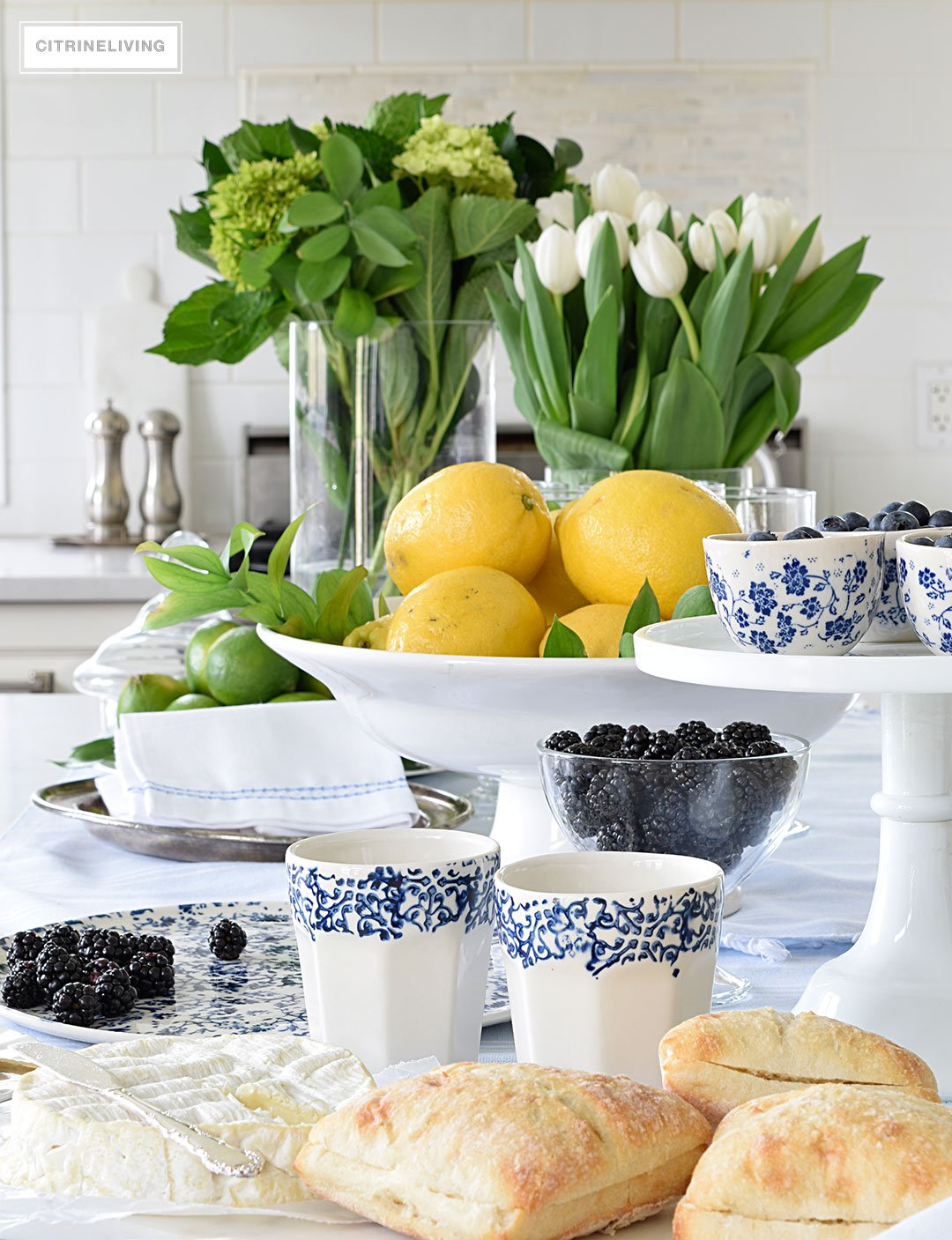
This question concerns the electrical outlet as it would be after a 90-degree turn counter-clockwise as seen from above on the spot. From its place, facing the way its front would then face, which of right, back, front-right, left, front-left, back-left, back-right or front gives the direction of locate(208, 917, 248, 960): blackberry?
right

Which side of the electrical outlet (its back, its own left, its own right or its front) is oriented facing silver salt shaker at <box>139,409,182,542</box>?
right

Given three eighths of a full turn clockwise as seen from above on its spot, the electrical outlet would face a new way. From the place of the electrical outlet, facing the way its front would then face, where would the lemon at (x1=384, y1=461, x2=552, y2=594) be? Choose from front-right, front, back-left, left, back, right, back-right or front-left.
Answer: back-left

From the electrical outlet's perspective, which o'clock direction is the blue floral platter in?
The blue floral platter is roughly at 12 o'clock from the electrical outlet.

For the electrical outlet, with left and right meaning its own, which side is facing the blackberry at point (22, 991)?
front

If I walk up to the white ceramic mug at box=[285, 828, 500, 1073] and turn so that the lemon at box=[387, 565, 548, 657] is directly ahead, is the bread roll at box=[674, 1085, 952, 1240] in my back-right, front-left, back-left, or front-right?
back-right

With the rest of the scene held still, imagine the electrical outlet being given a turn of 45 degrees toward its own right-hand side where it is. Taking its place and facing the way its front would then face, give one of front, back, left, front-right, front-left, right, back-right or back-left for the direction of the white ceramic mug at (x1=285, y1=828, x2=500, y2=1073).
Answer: front-left

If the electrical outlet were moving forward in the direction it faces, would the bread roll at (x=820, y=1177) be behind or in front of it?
in front

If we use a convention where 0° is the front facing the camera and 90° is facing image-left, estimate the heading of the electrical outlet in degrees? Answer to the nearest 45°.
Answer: approximately 0°

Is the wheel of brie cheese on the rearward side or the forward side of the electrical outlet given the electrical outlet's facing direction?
on the forward side

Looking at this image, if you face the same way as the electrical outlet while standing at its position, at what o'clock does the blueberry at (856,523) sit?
The blueberry is roughly at 12 o'clock from the electrical outlet.

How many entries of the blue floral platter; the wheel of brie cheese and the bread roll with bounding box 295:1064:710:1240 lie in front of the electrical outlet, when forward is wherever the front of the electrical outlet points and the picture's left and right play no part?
3

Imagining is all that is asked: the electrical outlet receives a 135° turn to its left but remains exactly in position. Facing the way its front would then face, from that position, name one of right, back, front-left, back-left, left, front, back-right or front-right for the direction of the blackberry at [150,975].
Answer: back-right

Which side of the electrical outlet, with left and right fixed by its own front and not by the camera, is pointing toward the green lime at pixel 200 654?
front

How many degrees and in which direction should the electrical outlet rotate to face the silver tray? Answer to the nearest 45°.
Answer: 0° — it already faces it

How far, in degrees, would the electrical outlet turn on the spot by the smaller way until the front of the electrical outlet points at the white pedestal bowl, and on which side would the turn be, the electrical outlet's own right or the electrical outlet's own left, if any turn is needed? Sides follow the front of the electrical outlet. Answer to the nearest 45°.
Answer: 0° — it already faces it
